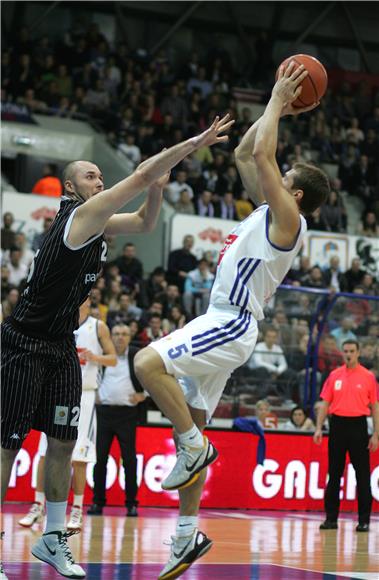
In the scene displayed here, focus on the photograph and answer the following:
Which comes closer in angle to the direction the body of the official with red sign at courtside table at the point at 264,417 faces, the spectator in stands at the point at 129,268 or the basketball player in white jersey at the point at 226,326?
the basketball player in white jersey

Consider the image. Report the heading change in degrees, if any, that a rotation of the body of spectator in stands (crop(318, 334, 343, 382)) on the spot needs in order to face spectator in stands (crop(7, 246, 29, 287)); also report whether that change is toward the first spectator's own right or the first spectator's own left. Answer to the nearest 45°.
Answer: approximately 90° to the first spectator's own right

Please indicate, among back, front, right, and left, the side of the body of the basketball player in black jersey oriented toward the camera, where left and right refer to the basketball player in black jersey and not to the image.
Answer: right

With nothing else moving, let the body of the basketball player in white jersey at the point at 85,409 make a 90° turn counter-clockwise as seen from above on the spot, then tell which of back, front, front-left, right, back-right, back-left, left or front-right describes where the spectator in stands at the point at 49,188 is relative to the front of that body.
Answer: back-left

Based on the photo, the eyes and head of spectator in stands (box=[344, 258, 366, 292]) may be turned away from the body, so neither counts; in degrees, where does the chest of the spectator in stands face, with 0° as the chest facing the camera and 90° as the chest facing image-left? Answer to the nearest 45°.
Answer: approximately 0°

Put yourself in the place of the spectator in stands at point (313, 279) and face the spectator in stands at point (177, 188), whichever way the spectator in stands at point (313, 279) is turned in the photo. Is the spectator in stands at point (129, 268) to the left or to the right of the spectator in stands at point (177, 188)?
left

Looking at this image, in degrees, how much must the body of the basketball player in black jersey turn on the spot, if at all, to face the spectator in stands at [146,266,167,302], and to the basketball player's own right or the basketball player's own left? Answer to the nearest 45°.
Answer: approximately 90° to the basketball player's own left

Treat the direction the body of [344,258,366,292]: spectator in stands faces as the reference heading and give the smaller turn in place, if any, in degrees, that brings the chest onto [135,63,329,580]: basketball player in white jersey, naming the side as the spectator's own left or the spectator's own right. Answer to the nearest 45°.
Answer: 0° — they already face them
